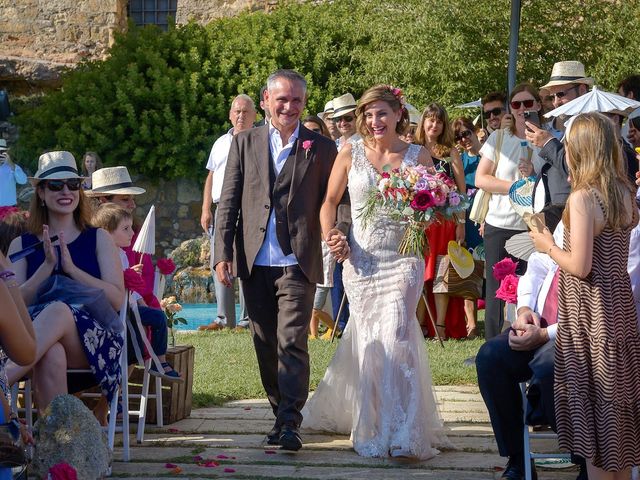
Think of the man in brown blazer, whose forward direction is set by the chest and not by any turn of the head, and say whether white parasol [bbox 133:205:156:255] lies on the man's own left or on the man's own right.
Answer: on the man's own right

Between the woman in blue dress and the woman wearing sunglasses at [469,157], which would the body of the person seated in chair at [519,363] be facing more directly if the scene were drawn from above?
the woman in blue dress

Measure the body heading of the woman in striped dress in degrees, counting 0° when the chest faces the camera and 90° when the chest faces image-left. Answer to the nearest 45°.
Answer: approximately 135°

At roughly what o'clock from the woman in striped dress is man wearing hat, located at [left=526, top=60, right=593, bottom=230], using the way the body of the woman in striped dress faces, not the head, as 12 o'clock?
The man wearing hat is roughly at 1 o'clock from the woman in striped dress.

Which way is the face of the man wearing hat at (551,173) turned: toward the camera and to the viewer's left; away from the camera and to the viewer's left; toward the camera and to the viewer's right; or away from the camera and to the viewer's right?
toward the camera and to the viewer's left

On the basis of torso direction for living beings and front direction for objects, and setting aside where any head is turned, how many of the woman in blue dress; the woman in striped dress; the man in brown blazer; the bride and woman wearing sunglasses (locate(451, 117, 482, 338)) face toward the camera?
4

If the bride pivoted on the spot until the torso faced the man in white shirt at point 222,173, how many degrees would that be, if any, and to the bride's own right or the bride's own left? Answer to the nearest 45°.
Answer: approximately 180°

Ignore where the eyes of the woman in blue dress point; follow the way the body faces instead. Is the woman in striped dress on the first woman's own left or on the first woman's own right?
on the first woman's own left

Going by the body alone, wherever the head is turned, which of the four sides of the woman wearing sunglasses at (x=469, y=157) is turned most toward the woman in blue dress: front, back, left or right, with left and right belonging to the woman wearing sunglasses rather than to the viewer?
front

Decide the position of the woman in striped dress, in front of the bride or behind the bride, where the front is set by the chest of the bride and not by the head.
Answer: in front

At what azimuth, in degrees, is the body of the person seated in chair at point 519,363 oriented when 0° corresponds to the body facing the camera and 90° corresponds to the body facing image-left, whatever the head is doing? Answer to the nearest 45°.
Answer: approximately 45°

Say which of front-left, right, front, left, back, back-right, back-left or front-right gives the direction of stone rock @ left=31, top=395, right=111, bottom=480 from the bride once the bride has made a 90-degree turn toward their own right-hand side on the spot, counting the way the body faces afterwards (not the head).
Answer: front-left

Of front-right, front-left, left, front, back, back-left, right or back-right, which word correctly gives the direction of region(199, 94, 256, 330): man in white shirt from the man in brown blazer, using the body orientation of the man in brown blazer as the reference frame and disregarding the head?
back
